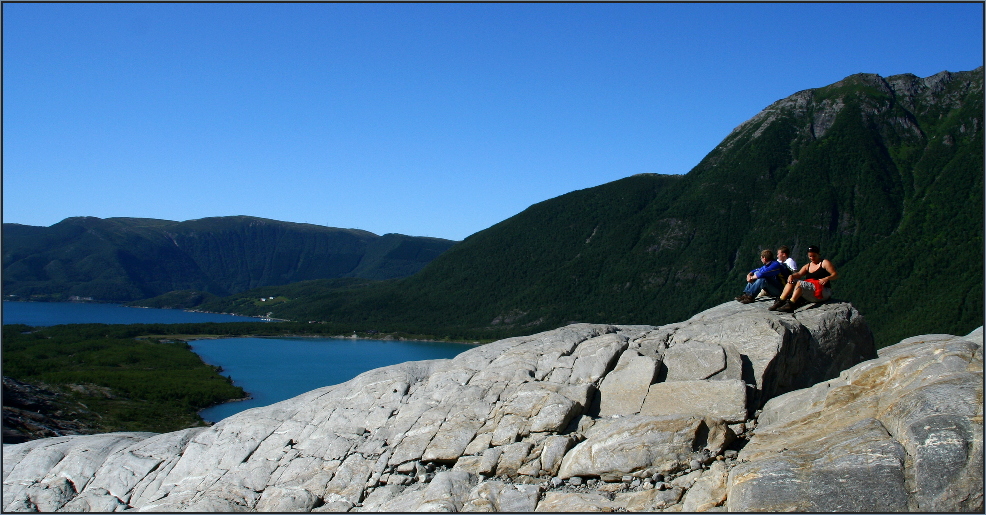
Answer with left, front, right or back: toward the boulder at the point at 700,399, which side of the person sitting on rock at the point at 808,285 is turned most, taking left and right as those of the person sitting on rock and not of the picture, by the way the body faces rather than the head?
front

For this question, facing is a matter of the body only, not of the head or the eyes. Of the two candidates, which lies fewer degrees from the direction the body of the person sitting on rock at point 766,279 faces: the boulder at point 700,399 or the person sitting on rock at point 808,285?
the boulder

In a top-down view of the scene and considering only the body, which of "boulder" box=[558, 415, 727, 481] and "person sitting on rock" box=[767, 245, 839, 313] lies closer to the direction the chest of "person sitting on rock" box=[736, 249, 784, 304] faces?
the boulder

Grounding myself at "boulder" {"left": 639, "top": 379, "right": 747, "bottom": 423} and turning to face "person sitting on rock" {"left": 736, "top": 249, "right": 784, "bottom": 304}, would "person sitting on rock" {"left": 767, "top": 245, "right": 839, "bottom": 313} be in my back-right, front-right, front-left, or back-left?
front-right

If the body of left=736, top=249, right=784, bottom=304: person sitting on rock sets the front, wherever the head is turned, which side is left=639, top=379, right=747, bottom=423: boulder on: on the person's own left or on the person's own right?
on the person's own left

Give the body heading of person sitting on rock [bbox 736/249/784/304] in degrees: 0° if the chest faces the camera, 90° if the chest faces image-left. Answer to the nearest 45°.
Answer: approximately 90°

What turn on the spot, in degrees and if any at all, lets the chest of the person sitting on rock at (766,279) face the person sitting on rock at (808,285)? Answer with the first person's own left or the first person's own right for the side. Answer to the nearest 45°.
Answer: approximately 135° to the first person's own left

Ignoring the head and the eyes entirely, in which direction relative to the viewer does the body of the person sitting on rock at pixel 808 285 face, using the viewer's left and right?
facing the viewer and to the left of the viewer

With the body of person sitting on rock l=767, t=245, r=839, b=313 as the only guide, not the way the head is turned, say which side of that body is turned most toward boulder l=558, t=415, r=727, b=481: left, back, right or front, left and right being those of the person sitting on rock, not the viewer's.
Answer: front

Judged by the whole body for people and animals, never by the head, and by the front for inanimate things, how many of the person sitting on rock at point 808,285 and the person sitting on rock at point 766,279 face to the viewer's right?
0

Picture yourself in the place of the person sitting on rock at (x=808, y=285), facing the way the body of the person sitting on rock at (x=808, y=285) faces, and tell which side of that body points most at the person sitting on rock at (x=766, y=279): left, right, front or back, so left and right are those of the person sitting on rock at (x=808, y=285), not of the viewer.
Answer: right

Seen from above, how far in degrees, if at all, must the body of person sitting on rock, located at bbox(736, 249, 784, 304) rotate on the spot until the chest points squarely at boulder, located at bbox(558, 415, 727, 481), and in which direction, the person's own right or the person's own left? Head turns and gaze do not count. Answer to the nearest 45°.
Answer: approximately 90° to the person's own left
